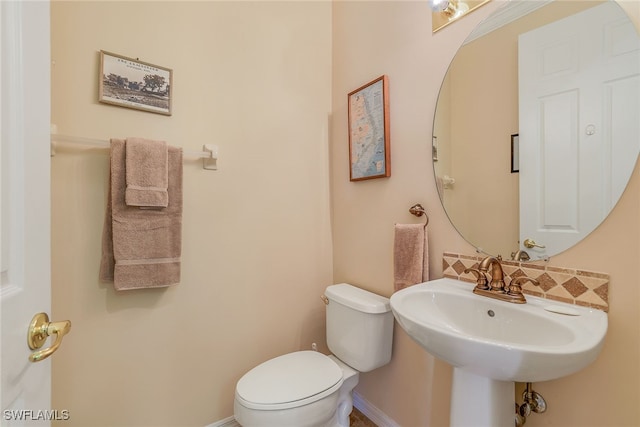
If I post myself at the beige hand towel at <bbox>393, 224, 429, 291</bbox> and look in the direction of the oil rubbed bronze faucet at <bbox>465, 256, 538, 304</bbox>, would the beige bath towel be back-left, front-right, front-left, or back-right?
back-right

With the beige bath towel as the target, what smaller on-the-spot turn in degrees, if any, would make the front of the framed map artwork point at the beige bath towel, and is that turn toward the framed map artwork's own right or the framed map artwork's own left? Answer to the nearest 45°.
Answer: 0° — it already faces it

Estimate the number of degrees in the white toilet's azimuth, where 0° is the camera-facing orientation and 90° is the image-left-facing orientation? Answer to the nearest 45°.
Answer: approximately 45°

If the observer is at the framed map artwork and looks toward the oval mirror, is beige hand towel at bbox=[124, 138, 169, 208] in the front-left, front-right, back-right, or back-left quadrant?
back-right
